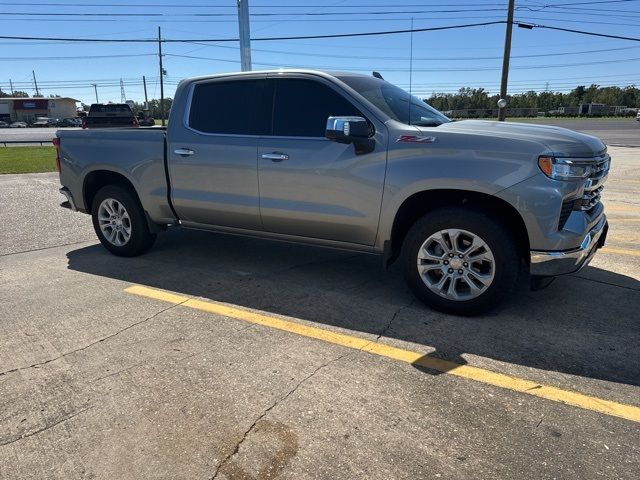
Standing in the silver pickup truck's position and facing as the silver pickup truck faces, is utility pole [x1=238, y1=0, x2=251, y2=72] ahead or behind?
behind
